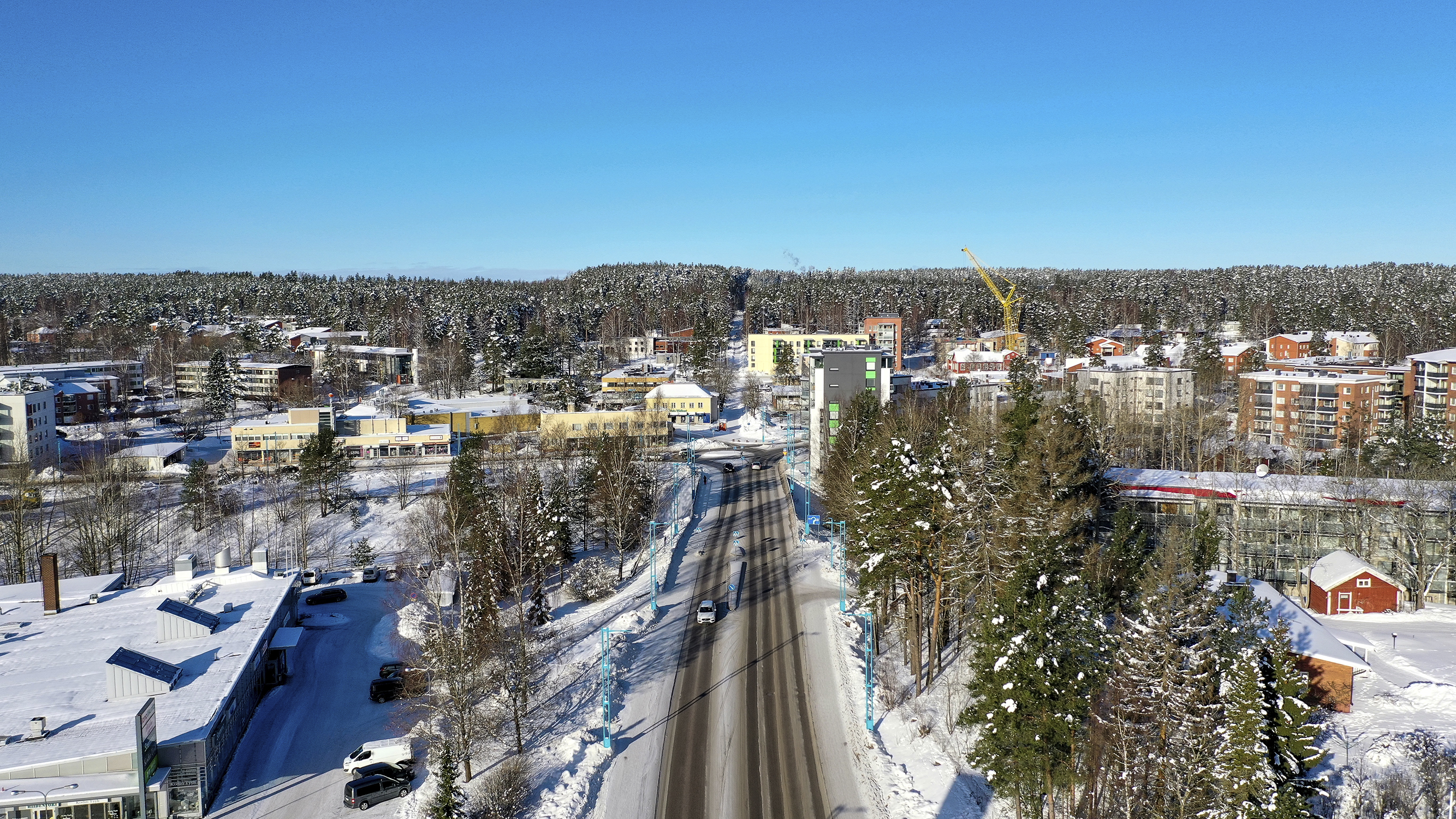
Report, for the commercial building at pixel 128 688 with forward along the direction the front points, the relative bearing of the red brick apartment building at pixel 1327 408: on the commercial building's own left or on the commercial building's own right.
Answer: on the commercial building's own left

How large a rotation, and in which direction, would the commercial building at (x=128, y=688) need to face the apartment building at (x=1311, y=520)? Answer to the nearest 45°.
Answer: approximately 90° to its left

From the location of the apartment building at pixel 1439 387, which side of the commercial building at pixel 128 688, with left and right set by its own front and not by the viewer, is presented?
left
